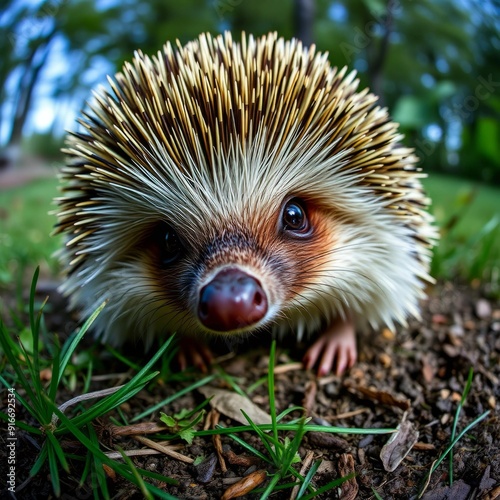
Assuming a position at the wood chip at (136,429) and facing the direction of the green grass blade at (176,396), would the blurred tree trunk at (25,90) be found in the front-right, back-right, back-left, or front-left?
front-left

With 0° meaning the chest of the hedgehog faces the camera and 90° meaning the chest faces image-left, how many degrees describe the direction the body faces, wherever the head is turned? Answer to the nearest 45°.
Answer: approximately 0°

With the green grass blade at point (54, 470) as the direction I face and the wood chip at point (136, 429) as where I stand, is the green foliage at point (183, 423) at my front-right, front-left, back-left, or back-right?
back-left

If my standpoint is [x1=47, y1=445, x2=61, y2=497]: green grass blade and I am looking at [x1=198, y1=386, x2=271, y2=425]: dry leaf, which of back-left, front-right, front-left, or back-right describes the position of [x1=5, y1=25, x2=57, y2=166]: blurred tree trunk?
front-left

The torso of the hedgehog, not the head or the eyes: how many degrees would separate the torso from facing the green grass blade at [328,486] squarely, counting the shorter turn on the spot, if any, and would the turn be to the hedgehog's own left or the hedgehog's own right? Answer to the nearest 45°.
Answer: approximately 45° to the hedgehog's own left

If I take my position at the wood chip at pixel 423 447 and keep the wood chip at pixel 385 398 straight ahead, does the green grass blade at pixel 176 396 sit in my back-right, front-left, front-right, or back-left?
front-left
